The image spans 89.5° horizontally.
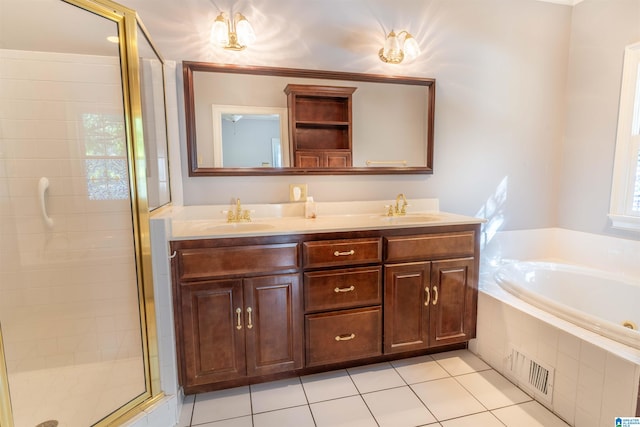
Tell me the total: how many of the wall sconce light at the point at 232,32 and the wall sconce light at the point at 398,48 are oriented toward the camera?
2

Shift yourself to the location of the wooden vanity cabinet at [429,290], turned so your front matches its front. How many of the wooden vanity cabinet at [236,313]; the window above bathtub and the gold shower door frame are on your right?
2

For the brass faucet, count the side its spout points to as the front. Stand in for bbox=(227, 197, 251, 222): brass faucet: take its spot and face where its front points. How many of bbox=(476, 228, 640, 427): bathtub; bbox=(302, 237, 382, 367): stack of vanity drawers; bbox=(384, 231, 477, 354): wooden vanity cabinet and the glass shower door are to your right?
1

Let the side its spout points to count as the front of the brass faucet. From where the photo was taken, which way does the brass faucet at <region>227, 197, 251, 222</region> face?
toward the camera

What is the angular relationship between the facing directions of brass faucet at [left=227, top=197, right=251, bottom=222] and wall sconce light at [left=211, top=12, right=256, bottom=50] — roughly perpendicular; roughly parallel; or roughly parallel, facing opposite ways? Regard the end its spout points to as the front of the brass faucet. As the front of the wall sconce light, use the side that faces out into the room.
roughly parallel

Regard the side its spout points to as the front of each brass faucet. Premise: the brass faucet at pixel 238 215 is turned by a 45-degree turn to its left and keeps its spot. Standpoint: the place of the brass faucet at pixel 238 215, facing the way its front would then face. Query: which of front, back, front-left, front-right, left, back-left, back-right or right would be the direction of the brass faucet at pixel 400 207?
front-left

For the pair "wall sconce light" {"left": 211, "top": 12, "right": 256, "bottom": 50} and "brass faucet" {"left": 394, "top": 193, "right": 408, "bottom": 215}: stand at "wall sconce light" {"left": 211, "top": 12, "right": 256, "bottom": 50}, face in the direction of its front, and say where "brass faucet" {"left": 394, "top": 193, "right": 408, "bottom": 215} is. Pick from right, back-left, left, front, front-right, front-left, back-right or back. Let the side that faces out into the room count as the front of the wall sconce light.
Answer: left

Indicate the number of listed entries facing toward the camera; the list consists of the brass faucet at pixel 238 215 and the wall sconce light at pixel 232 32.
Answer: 2

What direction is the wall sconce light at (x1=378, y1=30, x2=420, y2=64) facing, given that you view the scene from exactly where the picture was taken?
facing the viewer

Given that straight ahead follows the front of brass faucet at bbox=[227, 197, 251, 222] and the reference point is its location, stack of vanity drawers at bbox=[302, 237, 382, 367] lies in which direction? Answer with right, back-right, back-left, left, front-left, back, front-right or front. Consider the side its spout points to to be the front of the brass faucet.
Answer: front-left

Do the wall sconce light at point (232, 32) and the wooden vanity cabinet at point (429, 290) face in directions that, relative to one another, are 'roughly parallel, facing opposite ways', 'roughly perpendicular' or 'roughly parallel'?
roughly parallel
